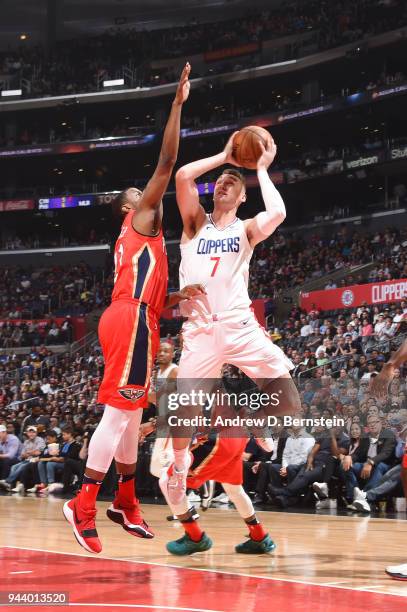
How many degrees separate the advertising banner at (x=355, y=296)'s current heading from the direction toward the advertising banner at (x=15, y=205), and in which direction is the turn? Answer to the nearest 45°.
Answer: approximately 90° to its right

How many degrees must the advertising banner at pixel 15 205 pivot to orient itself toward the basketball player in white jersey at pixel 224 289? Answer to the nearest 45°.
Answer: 0° — it already faces them

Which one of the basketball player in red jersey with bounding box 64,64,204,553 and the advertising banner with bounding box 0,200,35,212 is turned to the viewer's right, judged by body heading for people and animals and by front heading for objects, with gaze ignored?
the basketball player in red jersey

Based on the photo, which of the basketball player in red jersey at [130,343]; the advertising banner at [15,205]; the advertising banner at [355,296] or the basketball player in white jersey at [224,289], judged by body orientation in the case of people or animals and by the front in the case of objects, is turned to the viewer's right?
the basketball player in red jersey

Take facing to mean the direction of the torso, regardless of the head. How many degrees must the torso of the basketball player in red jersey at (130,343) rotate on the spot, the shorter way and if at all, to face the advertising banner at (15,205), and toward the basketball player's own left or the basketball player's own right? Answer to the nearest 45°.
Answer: approximately 90° to the basketball player's own left

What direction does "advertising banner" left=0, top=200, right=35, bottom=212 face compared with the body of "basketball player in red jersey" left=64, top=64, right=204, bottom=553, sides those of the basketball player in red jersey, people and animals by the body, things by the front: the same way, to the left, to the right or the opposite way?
to the right

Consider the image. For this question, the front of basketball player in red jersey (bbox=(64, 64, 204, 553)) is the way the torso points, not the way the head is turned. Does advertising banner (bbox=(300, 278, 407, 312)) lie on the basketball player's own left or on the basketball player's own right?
on the basketball player's own left

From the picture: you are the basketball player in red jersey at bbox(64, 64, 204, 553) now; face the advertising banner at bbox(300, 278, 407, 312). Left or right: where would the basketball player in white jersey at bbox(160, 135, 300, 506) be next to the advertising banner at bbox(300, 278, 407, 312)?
right

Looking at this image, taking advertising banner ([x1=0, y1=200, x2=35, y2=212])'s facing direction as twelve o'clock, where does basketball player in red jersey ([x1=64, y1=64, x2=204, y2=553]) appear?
The basketball player in red jersey is roughly at 12 o'clock from the advertising banner.

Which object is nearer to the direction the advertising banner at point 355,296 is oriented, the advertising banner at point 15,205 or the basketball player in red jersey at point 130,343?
the basketball player in red jersey

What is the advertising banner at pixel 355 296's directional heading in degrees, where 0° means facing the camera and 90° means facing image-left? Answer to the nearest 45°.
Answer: approximately 45°

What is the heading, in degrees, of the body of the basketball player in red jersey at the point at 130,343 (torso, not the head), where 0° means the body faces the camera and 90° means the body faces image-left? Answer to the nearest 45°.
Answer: approximately 270°

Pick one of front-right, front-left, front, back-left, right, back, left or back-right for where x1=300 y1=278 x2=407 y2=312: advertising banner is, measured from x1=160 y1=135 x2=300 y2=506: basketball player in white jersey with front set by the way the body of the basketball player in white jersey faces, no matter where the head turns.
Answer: back

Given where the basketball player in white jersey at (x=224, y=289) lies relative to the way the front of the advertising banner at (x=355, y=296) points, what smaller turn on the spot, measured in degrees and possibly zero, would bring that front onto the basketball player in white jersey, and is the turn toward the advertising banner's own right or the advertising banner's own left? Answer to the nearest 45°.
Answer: approximately 45° to the advertising banner's own left

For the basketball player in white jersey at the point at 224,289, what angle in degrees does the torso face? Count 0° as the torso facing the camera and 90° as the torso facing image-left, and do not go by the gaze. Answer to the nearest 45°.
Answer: approximately 0°

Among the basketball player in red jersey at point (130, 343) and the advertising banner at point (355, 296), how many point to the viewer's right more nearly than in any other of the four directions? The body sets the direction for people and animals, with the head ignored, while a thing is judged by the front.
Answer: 1

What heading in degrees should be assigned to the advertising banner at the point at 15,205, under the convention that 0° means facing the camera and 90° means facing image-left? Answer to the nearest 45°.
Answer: approximately 0°
